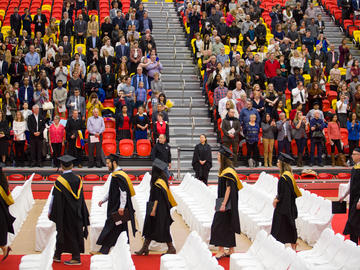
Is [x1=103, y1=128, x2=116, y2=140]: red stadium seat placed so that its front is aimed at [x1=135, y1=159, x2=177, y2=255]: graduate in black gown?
yes

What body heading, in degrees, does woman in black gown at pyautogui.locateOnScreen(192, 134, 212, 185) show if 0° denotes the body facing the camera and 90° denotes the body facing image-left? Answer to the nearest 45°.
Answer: approximately 0°

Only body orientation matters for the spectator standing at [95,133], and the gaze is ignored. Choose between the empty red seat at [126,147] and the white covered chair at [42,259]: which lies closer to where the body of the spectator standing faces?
the white covered chair
